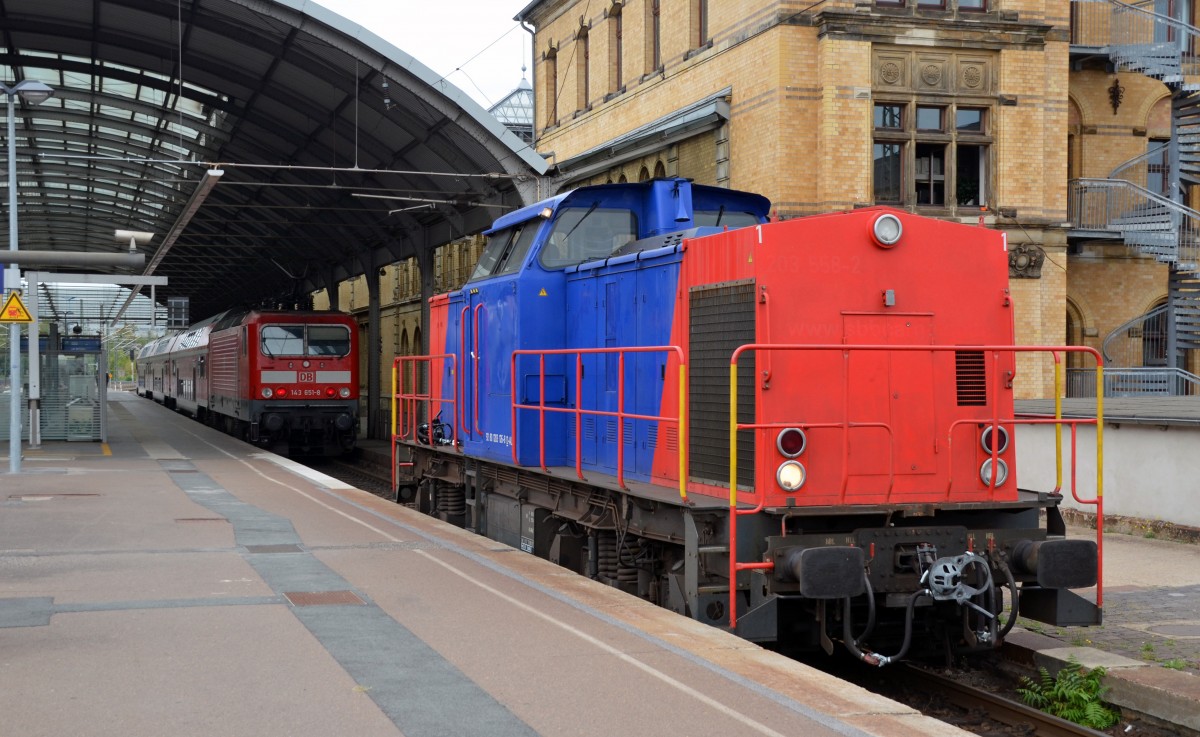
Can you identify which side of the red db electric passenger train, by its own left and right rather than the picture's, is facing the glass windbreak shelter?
right

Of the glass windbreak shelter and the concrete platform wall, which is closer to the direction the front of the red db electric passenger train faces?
the concrete platform wall

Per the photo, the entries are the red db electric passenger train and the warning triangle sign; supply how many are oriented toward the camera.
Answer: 2

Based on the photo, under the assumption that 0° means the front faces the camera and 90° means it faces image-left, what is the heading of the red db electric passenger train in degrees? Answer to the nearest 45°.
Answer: approximately 0°

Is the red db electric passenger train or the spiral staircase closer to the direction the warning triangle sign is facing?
the spiral staircase

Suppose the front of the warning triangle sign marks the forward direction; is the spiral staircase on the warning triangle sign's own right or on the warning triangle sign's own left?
on the warning triangle sign's own left

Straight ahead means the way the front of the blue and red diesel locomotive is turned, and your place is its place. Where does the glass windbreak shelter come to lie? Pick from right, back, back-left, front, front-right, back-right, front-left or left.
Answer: back
